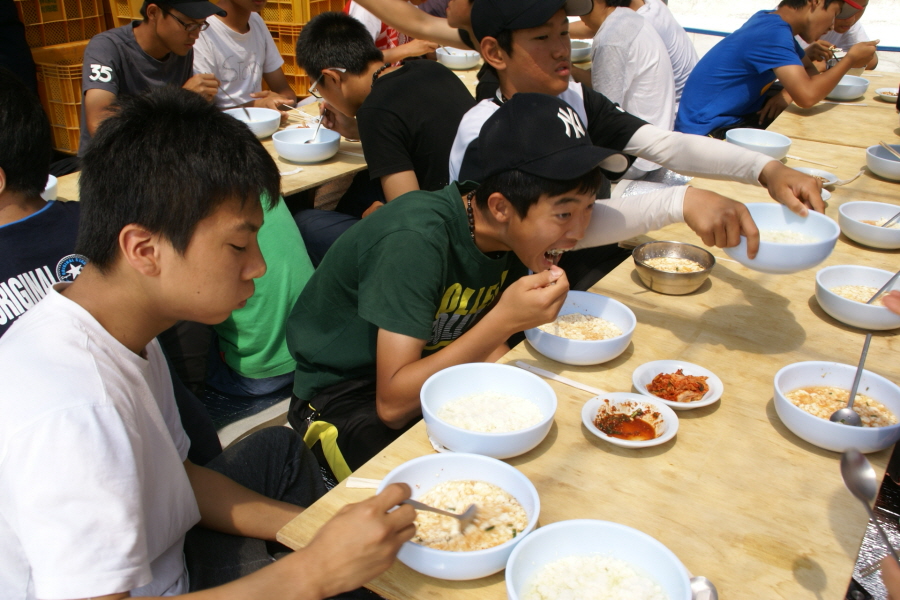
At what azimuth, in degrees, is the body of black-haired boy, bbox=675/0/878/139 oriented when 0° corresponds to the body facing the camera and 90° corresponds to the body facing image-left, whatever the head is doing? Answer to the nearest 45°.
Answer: approximately 270°

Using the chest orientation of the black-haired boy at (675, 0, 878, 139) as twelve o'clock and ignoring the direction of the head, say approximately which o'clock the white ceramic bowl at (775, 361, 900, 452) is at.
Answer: The white ceramic bowl is roughly at 3 o'clock from the black-haired boy.

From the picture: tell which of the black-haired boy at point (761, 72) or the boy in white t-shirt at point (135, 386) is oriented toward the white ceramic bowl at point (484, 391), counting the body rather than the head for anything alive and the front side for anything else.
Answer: the boy in white t-shirt

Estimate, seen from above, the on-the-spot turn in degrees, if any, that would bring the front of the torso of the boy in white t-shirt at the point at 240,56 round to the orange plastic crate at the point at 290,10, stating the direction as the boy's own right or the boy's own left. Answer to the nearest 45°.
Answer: approximately 135° to the boy's own left

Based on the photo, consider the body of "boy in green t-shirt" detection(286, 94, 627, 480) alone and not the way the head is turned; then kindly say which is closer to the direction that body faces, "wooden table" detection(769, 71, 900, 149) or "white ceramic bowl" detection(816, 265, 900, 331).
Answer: the white ceramic bowl

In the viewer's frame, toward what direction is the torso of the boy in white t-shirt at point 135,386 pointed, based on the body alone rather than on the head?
to the viewer's right
